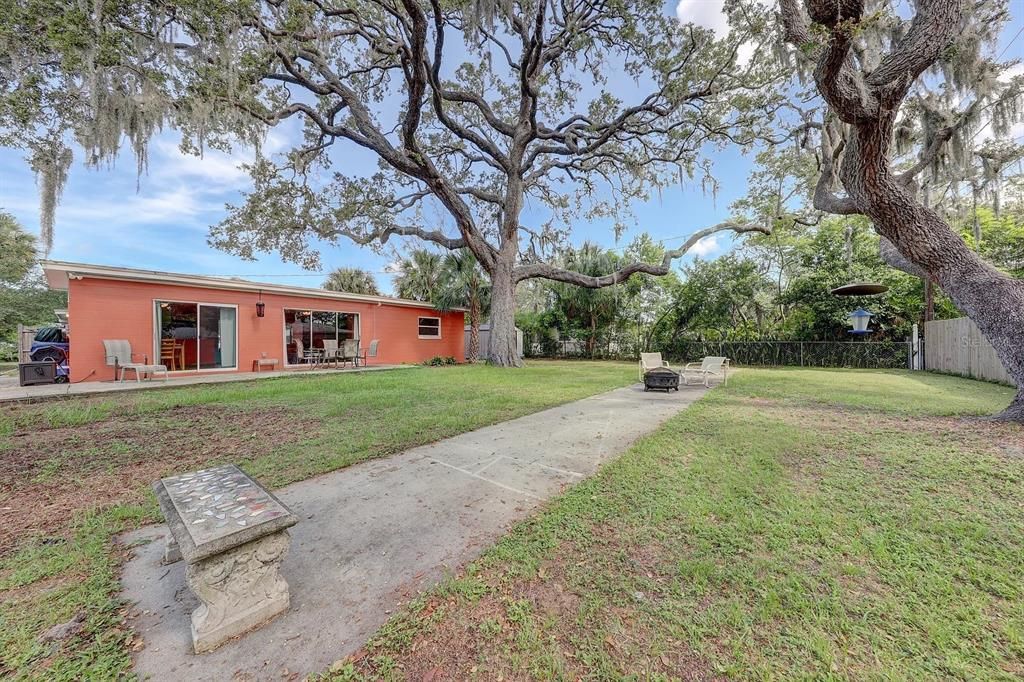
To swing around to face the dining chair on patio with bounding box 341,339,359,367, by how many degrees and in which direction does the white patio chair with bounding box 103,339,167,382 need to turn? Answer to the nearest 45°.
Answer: approximately 45° to its left

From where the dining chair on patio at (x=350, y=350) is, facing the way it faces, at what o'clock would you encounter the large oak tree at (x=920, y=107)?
The large oak tree is roughly at 5 o'clock from the dining chair on patio.

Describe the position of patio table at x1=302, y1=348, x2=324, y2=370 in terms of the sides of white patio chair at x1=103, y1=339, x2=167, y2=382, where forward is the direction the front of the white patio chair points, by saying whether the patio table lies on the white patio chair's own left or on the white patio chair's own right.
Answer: on the white patio chair's own left

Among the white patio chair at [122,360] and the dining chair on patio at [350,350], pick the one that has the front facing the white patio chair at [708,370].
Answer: the white patio chair at [122,360]

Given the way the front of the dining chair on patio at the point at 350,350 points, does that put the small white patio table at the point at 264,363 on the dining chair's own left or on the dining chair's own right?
on the dining chair's own left

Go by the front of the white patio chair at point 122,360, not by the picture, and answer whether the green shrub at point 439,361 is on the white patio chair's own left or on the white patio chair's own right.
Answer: on the white patio chair's own left

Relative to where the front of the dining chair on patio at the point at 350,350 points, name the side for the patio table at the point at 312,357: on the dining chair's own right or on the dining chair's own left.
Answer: on the dining chair's own left

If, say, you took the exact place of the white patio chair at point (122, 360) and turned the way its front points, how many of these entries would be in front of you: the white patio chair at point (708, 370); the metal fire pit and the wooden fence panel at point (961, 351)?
3

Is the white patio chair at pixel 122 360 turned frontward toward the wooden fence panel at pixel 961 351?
yes

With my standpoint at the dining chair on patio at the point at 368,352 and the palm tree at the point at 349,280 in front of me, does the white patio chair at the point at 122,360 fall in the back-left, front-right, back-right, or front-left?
back-left

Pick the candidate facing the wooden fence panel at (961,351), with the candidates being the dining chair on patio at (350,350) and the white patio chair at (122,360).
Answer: the white patio chair

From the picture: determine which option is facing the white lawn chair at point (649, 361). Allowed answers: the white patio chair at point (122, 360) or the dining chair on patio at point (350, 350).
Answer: the white patio chair

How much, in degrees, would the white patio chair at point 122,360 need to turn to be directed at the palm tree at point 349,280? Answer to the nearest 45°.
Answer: approximately 90° to its left
